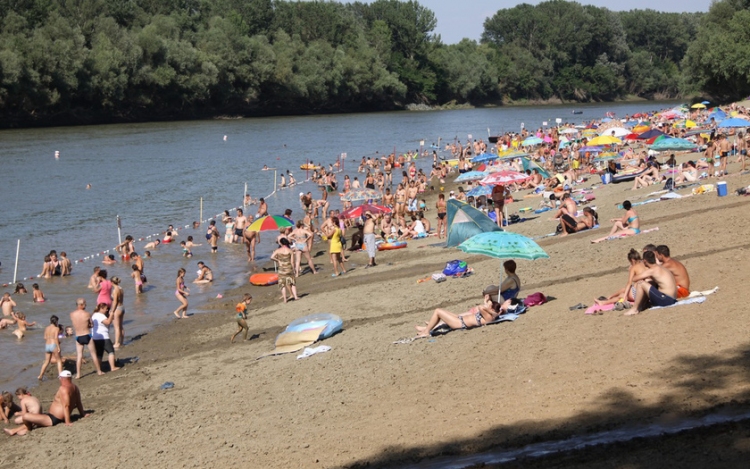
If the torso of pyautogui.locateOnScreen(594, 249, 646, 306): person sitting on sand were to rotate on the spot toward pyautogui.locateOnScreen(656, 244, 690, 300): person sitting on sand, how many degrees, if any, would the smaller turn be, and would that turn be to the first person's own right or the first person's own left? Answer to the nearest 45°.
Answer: approximately 180°

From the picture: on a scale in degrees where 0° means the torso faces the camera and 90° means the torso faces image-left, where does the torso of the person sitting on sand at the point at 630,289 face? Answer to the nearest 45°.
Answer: approximately 90°

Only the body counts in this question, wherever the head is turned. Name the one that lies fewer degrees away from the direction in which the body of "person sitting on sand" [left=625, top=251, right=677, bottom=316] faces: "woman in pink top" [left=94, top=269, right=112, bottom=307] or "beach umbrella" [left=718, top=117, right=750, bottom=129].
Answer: the woman in pink top

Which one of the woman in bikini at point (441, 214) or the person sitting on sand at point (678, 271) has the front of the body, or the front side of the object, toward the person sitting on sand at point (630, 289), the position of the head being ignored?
the person sitting on sand at point (678, 271)

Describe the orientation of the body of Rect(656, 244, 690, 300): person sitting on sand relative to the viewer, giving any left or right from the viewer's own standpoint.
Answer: facing to the left of the viewer

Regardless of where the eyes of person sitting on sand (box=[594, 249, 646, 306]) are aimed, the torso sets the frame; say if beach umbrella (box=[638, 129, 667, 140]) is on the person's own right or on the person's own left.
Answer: on the person's own right
